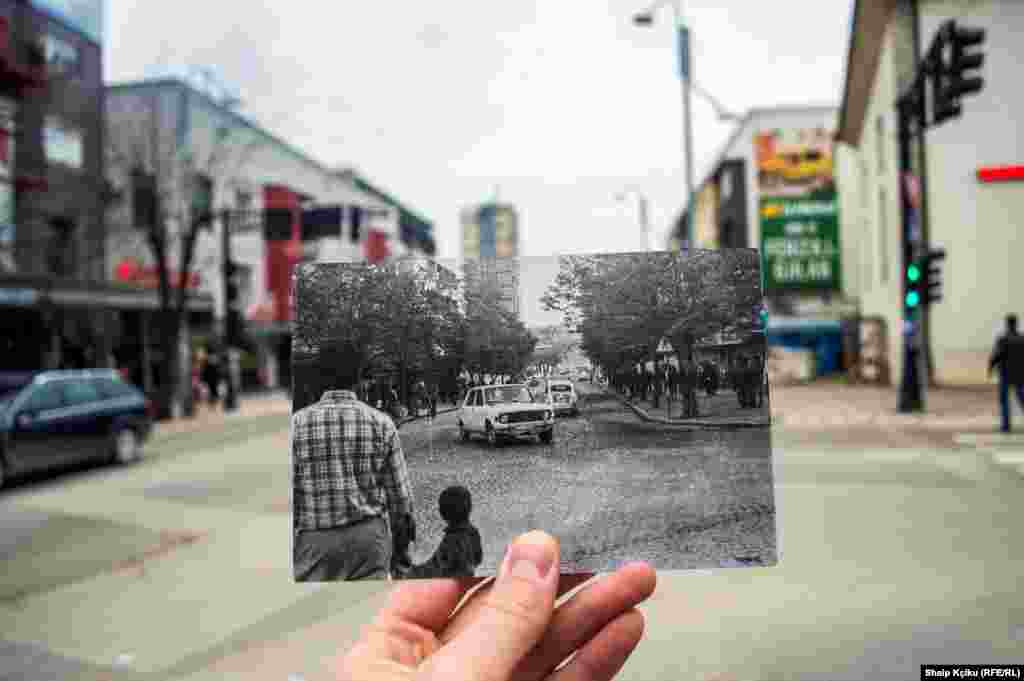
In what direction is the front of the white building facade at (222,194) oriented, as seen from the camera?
facing the viewer and to the right of the viewer

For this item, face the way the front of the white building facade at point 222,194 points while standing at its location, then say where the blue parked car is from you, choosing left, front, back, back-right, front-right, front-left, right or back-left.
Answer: front-right

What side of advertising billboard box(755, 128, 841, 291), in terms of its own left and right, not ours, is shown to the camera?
front

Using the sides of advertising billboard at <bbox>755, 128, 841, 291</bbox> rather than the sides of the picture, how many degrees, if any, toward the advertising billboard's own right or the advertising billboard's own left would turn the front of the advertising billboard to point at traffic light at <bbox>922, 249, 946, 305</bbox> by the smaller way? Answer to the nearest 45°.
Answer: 0° — it already faces it

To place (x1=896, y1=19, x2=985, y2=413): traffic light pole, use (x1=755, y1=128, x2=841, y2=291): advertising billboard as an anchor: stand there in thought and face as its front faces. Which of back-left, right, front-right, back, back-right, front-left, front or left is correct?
front

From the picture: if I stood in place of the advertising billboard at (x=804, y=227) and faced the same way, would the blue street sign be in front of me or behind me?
in front

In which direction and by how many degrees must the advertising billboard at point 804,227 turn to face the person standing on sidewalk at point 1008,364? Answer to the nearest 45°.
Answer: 0° — it already faces them

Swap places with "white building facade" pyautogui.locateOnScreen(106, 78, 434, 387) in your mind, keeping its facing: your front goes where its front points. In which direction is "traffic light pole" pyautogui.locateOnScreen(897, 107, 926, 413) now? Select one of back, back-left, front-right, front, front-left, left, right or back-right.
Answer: front
